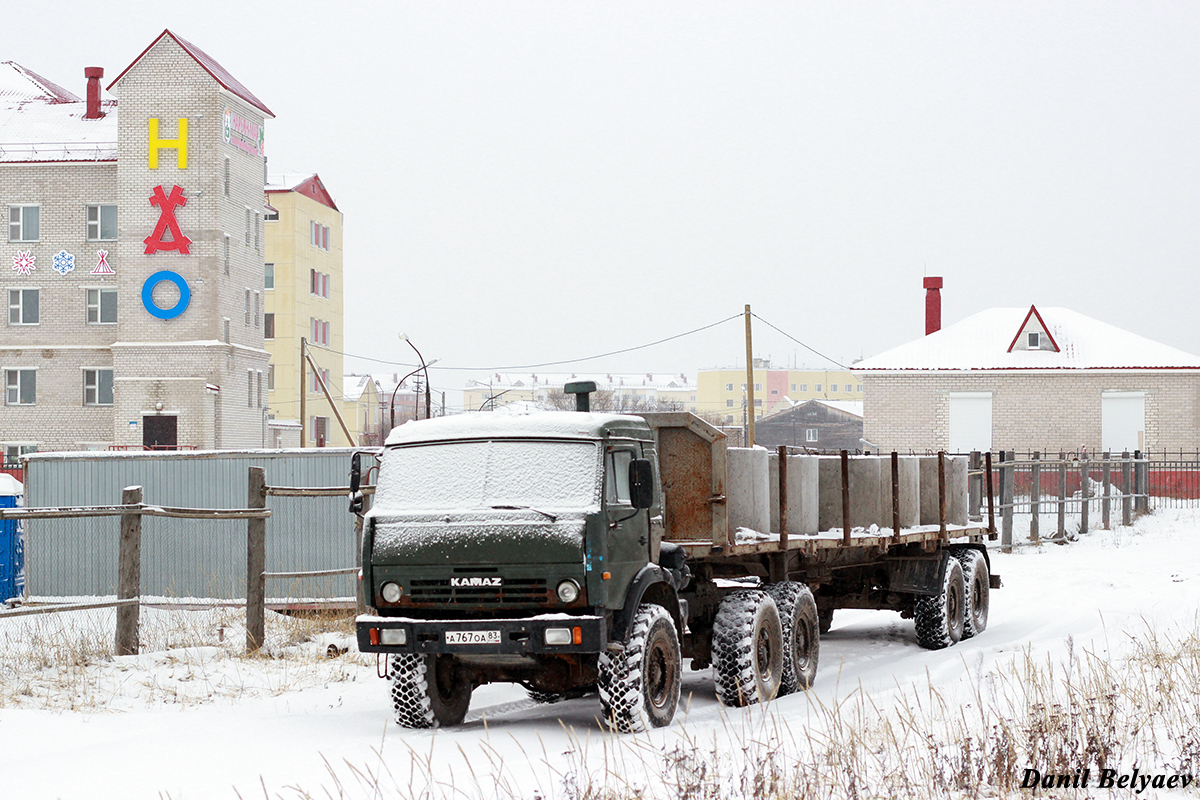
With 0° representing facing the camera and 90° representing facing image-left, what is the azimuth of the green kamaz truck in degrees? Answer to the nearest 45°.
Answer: approximately 45°

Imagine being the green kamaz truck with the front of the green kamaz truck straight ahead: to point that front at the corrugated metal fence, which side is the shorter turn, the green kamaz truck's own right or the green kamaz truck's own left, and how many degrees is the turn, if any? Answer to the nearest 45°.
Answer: approximately 90° to the green kamaz truck's own right

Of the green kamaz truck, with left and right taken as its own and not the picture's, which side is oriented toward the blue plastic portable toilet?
right
